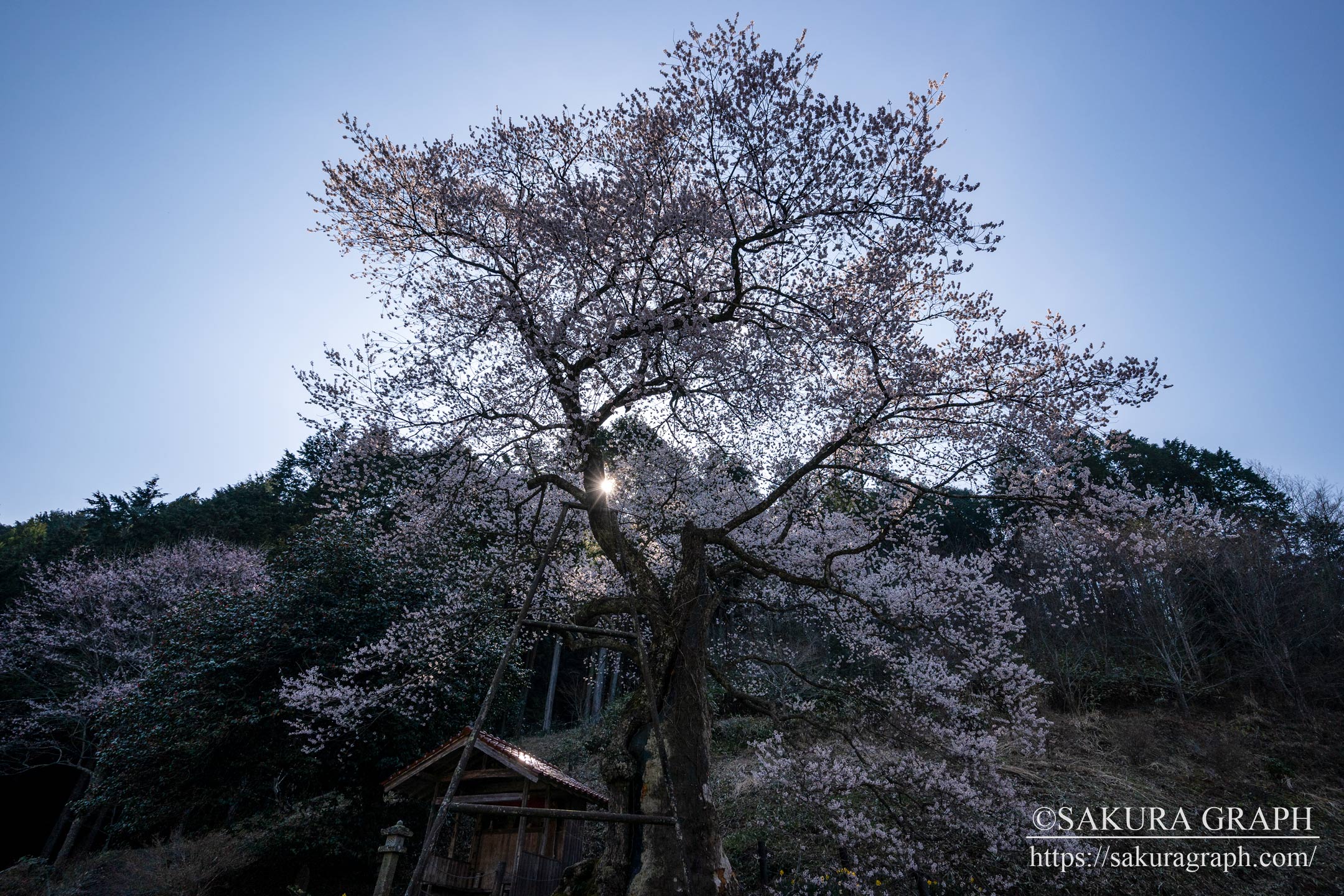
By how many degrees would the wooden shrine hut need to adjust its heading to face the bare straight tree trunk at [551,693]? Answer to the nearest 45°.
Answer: approximately 135° to its right

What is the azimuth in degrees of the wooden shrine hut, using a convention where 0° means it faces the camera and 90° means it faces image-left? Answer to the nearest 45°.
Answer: approximately 45°

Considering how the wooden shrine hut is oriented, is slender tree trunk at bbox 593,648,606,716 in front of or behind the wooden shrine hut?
behind
